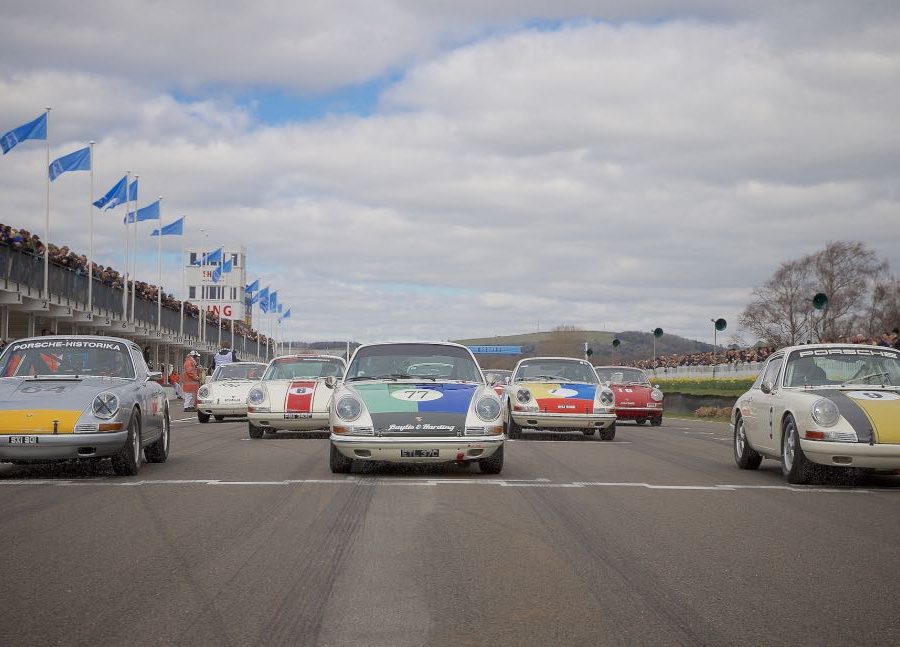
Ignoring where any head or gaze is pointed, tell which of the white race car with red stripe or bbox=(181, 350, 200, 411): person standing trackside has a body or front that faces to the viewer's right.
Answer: the person standing trackside

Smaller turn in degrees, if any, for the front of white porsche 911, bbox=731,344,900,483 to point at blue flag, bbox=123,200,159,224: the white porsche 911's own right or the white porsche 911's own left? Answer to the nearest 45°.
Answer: approximately 180°

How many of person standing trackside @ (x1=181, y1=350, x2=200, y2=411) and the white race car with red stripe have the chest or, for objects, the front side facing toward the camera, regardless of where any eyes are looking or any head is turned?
1

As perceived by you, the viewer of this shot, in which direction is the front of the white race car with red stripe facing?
facing the viewer

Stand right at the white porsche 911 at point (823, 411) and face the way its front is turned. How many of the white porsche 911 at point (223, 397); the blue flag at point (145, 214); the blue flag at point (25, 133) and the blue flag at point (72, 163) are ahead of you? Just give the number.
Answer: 0

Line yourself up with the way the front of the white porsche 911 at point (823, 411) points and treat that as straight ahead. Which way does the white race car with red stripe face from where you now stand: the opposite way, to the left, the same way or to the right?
the same way

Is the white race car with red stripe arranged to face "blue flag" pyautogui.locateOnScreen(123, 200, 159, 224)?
no

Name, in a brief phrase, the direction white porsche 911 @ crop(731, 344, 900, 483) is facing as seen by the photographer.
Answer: facing the viewer and to the right of the viewer

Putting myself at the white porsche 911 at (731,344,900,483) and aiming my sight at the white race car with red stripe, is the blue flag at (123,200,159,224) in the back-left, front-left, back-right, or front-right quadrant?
front-right

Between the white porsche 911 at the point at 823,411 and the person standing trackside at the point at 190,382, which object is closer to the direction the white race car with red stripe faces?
the white porsche 911

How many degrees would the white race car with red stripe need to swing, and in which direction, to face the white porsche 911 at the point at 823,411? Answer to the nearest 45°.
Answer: approximately 45° to its left

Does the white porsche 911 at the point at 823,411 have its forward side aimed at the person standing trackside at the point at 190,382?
no

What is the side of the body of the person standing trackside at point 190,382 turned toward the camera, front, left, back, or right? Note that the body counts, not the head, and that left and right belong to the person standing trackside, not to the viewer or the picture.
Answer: right

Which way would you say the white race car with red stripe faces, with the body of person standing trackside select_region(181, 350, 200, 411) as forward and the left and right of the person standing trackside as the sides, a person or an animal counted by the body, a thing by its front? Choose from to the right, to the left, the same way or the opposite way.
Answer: to the right

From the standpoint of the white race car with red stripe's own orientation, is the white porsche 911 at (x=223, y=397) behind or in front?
behind
